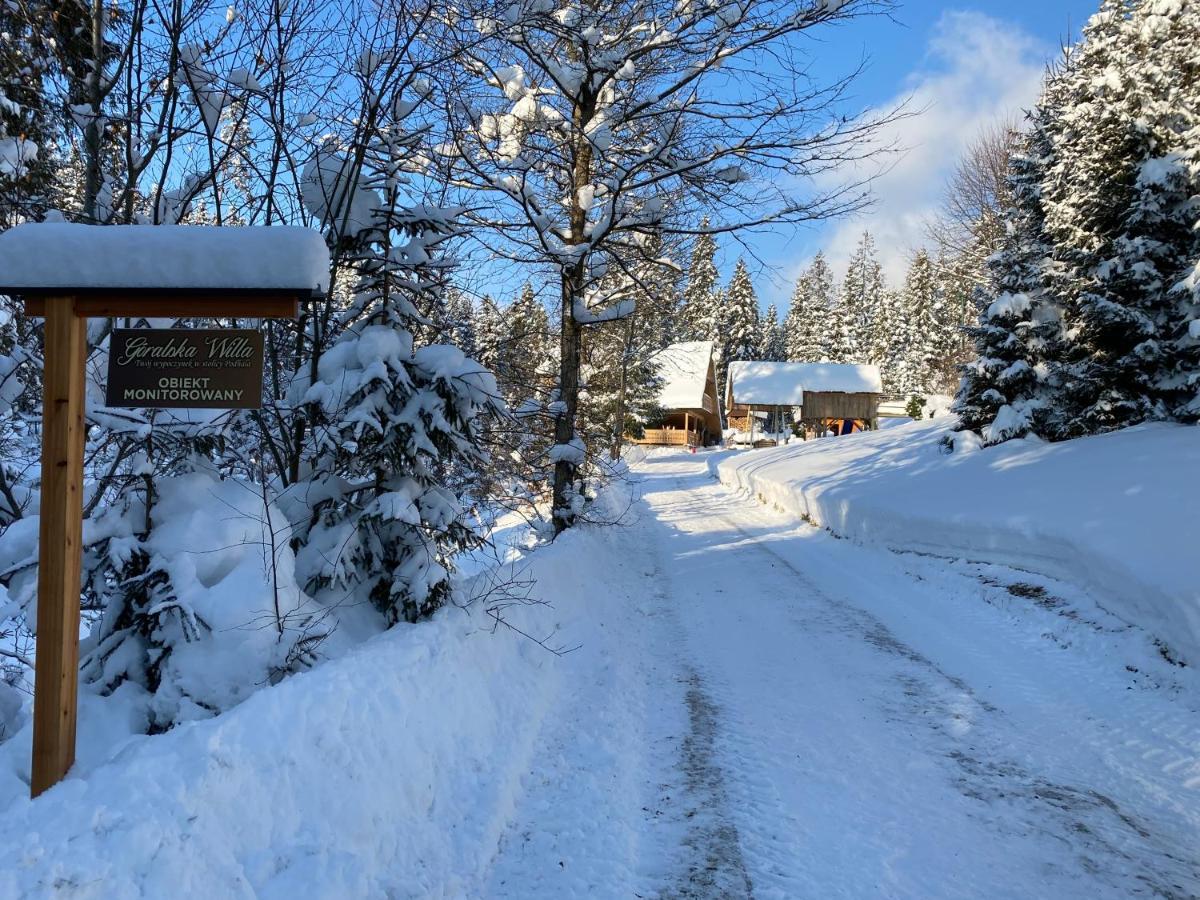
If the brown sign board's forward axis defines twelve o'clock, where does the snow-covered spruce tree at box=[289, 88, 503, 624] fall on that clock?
The snow-covered spruce tree is roughly at 7 o'clock from the brown sign board.

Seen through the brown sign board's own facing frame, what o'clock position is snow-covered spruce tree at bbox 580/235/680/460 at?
The snow-covered spruce tree is roughly at 7 o'clock from the brown sign board.

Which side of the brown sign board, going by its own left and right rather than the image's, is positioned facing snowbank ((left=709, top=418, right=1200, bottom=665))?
left

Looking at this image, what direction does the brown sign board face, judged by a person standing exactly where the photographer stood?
facing the viewer

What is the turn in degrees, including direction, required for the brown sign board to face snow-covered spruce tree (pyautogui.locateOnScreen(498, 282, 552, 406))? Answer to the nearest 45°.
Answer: approximately 135° to its left

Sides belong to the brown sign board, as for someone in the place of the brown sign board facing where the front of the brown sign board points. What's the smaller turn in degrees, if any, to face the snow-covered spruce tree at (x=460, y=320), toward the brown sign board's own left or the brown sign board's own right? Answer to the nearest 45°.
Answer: approximately 135° to the brown sign board's own left
